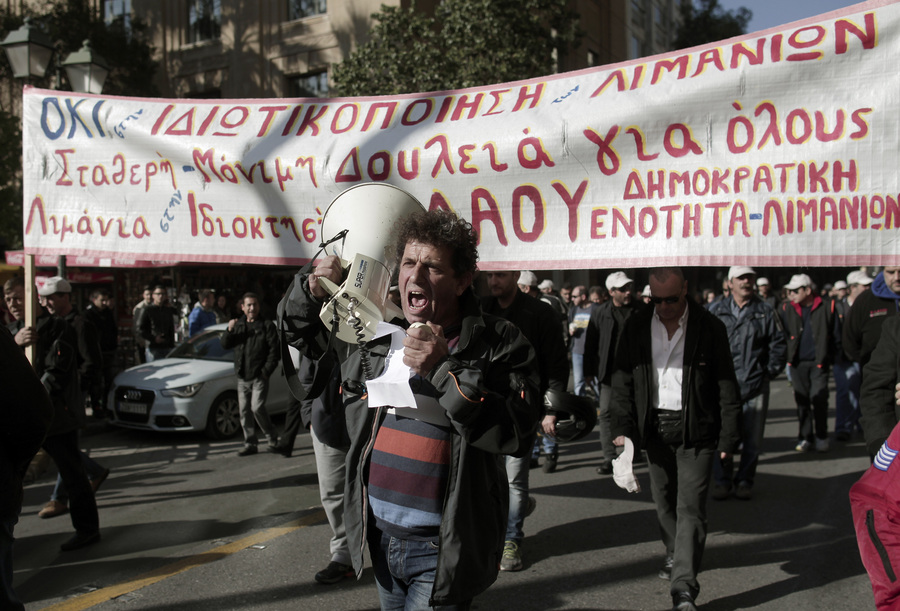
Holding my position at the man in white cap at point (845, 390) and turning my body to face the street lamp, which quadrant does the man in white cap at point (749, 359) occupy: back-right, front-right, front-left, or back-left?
front-left

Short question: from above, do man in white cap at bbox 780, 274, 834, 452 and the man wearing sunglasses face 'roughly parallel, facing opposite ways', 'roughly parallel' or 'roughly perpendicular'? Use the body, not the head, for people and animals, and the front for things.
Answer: roughly parallel

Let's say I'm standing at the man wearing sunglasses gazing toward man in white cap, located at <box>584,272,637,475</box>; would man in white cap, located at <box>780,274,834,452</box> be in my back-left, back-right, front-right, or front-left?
front-right

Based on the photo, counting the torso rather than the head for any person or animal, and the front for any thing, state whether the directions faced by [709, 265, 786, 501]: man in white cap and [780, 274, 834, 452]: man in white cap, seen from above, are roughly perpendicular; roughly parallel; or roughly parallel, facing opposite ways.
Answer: roughly parallel

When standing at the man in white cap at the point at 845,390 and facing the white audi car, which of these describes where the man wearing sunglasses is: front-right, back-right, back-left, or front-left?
front-left

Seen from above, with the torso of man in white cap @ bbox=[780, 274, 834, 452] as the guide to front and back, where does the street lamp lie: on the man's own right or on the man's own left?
on the man's own right

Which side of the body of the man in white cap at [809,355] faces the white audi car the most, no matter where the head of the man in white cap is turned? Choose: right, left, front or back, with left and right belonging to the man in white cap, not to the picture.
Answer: right

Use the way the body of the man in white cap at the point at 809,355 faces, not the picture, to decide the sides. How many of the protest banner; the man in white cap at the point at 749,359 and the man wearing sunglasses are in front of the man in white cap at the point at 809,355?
3

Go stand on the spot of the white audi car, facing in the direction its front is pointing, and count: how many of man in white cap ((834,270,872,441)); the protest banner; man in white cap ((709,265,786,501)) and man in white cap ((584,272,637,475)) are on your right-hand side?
0

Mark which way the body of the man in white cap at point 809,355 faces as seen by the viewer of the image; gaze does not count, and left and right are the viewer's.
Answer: facing the viewer

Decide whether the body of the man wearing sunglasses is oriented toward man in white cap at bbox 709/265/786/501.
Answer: no

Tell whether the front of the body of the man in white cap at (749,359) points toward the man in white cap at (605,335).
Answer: no

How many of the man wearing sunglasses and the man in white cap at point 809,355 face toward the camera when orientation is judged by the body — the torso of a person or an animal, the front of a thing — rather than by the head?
2

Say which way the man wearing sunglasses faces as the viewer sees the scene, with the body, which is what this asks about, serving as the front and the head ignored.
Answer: toward the camera

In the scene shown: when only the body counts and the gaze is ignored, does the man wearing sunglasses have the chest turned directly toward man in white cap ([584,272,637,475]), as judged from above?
no
